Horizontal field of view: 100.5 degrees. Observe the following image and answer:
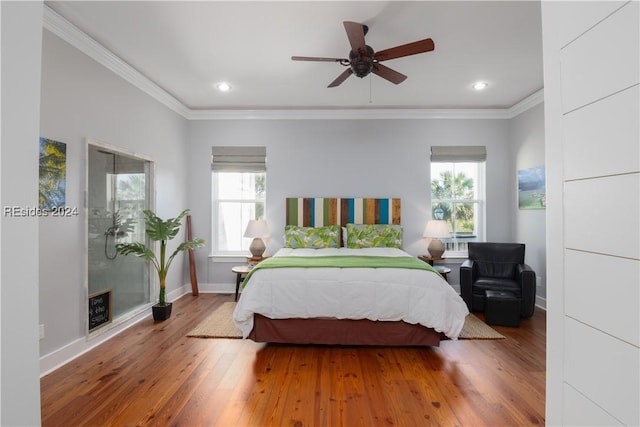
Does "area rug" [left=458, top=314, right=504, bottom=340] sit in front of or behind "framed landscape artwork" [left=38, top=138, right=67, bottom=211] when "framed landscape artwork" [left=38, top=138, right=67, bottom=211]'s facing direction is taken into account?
in front

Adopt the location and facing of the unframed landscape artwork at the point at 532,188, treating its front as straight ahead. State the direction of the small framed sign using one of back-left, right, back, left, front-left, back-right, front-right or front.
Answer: front

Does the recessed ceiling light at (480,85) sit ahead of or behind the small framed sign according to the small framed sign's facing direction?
ahead

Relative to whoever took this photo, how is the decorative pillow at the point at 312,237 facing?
facing the viewer

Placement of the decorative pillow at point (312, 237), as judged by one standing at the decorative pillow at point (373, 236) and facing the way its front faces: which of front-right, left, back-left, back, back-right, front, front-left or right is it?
right

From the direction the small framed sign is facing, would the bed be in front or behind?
in front

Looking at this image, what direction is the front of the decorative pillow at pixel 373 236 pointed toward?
toward the camera

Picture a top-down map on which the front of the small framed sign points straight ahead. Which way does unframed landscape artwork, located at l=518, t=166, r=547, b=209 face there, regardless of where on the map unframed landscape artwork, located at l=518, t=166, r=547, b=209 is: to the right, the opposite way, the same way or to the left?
the opposite way

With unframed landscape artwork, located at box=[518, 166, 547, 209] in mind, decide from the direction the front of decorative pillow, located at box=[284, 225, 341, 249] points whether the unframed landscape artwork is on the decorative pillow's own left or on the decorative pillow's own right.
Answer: on the decorative pillow's own left

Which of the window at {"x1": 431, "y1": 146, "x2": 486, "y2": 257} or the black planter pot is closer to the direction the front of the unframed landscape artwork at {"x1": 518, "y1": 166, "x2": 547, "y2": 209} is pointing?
the black planter pot

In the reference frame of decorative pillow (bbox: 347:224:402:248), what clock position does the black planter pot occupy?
The black planter pot is roughly at 2 o'clock from the decorative pillow.

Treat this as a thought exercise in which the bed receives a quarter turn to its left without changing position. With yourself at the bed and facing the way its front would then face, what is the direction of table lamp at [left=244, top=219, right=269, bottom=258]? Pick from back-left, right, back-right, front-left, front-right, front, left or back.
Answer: back-left

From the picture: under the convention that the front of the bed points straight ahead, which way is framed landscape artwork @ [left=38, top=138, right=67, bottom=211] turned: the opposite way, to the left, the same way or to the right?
to the left

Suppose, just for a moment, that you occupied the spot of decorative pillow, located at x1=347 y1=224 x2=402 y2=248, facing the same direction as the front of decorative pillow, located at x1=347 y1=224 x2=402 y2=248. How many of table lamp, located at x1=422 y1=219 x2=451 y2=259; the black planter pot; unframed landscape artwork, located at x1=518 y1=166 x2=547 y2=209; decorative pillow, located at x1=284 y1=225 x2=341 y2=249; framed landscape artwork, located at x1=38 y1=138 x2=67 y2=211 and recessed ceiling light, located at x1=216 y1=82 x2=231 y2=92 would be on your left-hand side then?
2
